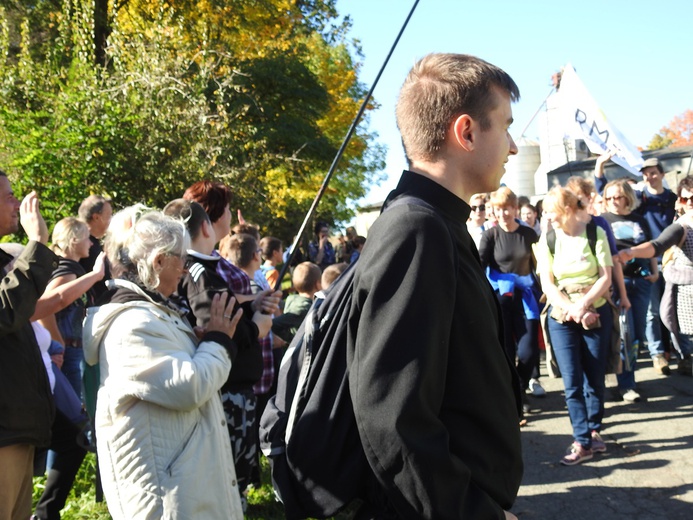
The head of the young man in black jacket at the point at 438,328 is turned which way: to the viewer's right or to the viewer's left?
to the viewer's right

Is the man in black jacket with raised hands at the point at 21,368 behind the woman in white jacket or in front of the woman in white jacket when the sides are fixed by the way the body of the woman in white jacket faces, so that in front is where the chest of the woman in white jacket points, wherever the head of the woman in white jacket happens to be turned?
behind

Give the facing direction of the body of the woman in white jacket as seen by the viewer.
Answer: to the viewer's right

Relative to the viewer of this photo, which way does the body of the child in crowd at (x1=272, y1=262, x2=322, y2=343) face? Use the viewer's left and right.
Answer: facing away from the viewer and to the right of the viewer

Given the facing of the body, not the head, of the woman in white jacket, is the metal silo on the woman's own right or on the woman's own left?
on the woman's own left

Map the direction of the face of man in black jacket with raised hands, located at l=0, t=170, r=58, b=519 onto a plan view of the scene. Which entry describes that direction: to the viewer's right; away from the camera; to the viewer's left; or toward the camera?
to the viewer's right

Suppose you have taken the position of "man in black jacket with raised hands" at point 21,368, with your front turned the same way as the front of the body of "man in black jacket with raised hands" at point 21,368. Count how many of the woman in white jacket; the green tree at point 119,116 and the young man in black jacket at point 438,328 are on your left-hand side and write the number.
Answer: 1

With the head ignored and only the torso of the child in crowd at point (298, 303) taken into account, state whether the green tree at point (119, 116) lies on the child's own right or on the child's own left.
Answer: on the child's own left

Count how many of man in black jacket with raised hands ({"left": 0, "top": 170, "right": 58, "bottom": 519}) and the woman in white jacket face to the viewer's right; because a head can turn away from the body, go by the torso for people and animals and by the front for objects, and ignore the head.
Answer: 2

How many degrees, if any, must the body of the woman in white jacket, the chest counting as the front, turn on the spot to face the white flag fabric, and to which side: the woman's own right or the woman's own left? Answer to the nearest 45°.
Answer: approximately 45° to the woman's own left

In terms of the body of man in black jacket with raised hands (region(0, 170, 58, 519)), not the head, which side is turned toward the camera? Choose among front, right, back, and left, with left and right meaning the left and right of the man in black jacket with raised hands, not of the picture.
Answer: right

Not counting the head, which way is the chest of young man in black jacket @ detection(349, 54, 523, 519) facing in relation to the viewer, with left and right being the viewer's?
facing to the right of the viewer
